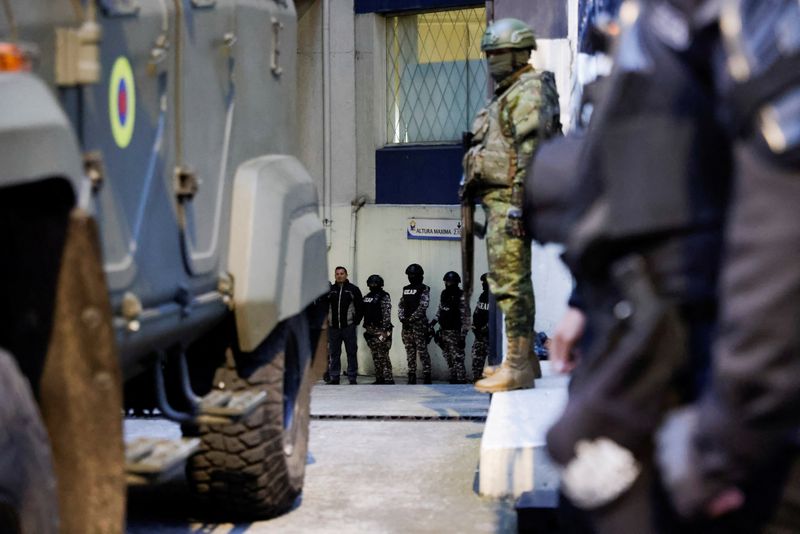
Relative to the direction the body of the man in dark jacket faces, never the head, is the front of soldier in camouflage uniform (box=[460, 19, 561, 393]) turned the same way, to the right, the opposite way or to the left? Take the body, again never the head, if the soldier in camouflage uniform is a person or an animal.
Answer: to the right

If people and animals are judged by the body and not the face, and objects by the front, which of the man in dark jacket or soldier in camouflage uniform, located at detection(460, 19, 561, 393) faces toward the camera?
the man in dark jacket

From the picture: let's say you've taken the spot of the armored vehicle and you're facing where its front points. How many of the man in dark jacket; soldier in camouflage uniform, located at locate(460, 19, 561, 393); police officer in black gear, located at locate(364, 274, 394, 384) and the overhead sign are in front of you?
0

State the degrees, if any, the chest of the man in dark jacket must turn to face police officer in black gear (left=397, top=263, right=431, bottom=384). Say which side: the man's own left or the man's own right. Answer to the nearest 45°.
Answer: approximately 90° to the man's own left

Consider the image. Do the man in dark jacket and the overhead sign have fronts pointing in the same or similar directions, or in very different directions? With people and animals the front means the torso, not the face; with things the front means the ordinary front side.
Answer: same or similar directions

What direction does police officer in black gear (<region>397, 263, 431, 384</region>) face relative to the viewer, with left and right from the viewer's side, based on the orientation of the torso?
facing the viewer and to the left of the viewer

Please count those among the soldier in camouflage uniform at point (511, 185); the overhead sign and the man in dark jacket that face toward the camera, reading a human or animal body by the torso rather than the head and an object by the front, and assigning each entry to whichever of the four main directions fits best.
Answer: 2

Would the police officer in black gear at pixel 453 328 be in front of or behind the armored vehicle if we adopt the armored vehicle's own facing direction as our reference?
behind

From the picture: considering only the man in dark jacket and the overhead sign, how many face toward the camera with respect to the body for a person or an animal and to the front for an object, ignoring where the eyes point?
2

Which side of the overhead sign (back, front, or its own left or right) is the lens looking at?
front

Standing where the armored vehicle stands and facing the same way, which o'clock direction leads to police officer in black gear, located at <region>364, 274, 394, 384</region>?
The police officer in black gear is roughly at 5 o'clock from the armored vehicle.

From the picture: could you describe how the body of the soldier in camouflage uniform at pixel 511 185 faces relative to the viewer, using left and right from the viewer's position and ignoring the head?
facing to the left of the viewer

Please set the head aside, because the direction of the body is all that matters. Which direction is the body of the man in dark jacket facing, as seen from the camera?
toward the camera

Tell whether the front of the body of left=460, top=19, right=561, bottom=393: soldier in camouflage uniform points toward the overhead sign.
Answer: no
